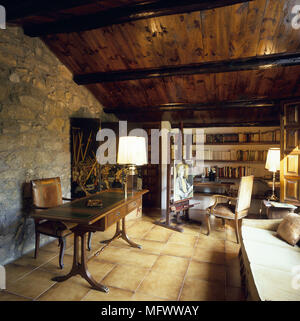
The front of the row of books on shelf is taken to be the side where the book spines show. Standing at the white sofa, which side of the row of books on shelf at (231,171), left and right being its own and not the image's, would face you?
front

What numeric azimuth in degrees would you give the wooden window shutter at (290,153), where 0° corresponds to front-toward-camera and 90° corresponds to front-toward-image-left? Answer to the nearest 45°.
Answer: approximately 45°

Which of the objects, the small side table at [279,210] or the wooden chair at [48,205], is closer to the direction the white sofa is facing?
the wooden chair

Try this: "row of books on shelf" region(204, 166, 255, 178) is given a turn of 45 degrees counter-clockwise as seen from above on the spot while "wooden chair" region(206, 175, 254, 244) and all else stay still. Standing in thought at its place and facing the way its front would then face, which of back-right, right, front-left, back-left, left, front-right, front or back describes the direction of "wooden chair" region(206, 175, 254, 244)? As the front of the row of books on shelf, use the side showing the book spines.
front-right

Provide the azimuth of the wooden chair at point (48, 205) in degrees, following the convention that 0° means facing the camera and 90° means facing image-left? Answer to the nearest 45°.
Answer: approximately 315°

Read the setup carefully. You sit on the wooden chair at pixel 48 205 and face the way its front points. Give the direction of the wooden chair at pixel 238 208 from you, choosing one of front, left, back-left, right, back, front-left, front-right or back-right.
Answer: front-left

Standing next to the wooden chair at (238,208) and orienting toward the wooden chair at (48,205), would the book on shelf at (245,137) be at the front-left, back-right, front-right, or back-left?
back-right

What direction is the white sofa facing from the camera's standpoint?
to the viewer's left

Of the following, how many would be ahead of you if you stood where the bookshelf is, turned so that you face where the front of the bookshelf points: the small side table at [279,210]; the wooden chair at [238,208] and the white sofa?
3

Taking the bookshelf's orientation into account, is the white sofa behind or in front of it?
in front
